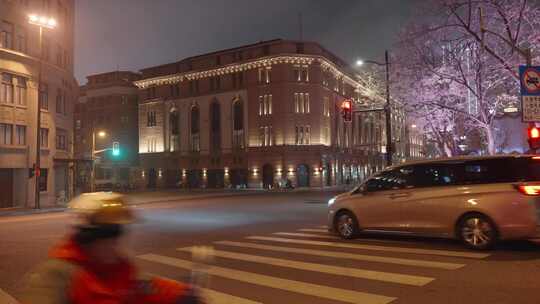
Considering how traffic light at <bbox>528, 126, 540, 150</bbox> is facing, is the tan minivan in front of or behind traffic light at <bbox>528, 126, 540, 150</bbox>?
in front

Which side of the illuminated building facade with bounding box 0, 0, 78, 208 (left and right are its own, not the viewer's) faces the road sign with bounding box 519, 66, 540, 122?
front

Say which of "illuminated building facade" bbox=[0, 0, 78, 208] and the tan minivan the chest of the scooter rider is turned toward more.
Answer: the tan minivan

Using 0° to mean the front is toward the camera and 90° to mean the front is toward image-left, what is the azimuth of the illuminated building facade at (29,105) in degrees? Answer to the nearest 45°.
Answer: approximately 315°

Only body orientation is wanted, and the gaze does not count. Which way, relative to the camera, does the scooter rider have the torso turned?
to the viewer's right

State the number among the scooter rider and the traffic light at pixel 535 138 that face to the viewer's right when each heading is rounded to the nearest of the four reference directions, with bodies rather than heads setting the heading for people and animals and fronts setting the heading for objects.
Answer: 1

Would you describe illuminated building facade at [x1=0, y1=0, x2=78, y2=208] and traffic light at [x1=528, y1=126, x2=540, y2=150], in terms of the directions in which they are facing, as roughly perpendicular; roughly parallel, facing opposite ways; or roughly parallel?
roughly perpendicular

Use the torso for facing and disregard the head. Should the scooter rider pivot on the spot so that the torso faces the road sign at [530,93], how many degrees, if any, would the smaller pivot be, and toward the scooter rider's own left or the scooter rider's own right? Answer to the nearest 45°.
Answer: approximately 45° to the scooter rider's own left

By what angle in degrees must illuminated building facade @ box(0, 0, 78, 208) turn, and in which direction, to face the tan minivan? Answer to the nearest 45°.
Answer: approximately 45° to its right

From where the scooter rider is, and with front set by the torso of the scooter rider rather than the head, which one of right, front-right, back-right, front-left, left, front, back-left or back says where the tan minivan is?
front-left

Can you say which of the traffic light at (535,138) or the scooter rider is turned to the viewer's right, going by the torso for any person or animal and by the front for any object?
the scooter rider

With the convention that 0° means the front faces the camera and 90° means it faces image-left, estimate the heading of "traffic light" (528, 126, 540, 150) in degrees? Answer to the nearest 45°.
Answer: approximately 0°
